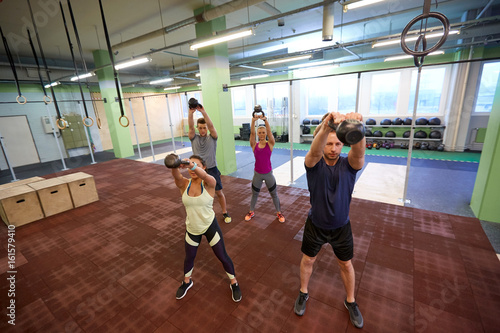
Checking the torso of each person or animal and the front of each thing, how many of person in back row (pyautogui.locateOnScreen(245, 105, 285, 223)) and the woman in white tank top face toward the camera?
2

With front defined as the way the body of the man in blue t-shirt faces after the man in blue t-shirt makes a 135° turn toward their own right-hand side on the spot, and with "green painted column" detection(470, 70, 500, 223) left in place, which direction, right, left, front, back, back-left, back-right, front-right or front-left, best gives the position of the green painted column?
right

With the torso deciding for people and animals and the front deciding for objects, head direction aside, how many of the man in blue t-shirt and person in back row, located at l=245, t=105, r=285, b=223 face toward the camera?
2

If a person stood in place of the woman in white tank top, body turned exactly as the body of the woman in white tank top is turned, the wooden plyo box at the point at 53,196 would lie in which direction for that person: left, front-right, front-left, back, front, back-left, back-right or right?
back-right

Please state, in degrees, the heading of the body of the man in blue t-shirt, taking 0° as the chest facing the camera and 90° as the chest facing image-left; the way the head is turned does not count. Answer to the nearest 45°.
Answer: approximately 0°

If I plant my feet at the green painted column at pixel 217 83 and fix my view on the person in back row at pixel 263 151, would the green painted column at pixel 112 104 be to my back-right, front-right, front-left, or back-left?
back-right

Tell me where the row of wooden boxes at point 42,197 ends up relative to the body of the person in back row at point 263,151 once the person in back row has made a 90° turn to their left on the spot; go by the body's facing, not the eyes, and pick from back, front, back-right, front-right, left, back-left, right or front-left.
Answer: back

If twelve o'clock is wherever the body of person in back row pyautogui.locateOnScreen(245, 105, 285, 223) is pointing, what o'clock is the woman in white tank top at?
The woman in white tank top is roughly at 1 o'clock from the person in back row.

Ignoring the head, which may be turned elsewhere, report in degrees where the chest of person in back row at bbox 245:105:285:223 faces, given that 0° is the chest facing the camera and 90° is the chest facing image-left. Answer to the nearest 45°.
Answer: approximately 0°

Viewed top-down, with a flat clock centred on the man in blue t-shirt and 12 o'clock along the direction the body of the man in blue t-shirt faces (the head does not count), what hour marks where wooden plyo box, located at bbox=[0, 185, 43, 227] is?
The wooden plyo box is roughly at 3 o'clock from the man in blue t-shirt.

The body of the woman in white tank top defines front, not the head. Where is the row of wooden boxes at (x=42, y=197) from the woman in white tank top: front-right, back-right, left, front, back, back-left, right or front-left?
back-right

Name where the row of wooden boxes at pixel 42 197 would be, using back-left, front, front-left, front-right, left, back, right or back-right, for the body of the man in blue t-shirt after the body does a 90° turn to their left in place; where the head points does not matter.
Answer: back
